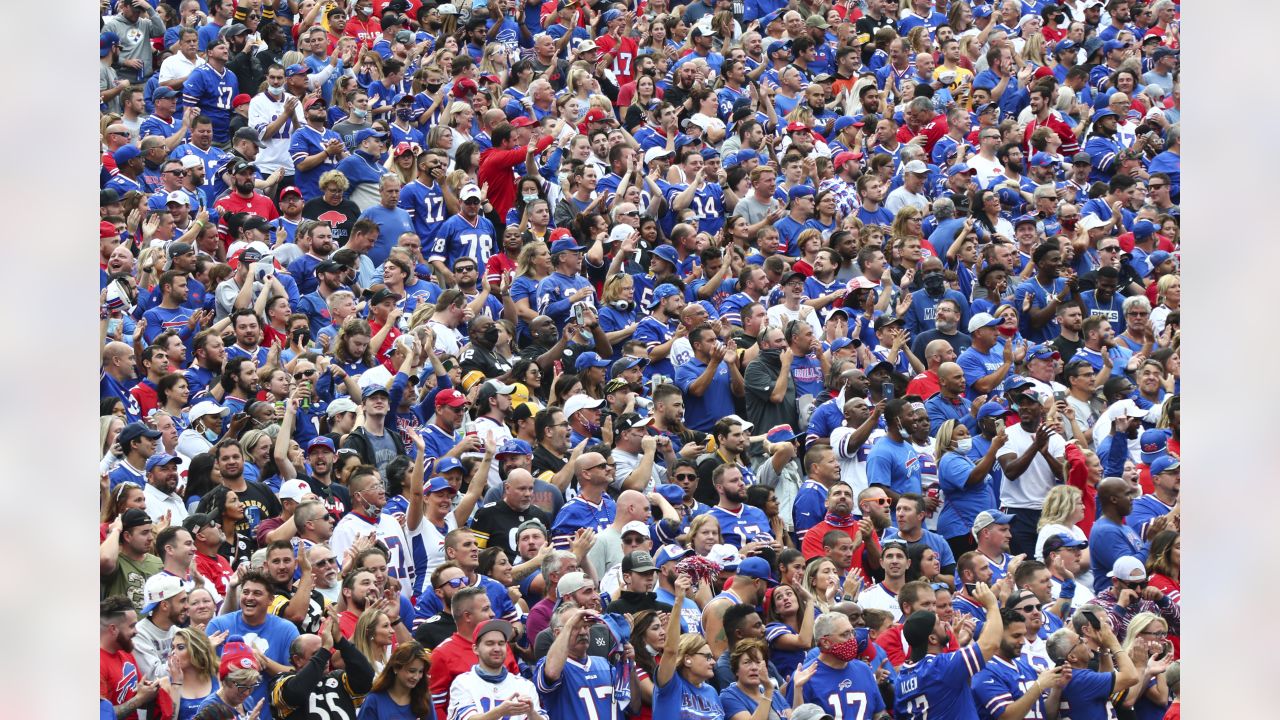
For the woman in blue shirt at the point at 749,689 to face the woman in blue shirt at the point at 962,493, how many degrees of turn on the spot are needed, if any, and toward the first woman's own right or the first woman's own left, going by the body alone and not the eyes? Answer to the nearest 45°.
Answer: approximately 135° to the first woman's own left

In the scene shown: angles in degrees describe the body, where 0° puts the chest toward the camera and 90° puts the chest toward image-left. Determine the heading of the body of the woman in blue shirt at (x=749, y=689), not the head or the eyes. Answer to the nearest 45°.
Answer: approximately 315°

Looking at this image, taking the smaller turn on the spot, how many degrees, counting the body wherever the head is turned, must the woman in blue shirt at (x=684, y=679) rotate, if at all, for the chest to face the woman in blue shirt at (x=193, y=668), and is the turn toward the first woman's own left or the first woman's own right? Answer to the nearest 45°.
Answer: approximately 135° to the first woman's own right

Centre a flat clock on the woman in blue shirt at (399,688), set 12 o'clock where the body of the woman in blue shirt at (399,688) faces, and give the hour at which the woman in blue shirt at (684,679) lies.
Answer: the woman in blue shirt at (684,679) is roughly at 10 o'clock from the woman in blue shirt at (399,688).

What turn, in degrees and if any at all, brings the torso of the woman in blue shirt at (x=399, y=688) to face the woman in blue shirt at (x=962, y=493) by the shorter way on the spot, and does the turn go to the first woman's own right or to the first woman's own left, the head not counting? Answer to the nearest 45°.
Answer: approximately 90° to the first woman's own left

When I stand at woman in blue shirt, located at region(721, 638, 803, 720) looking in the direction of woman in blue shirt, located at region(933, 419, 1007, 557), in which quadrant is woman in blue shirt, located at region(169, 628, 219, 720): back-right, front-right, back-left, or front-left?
back-left

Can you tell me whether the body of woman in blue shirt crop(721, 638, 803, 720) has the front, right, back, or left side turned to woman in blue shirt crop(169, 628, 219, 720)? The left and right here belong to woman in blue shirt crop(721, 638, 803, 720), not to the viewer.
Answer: right

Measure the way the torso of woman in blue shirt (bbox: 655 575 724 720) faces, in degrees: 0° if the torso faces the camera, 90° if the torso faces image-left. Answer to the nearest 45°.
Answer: approximately 315°
